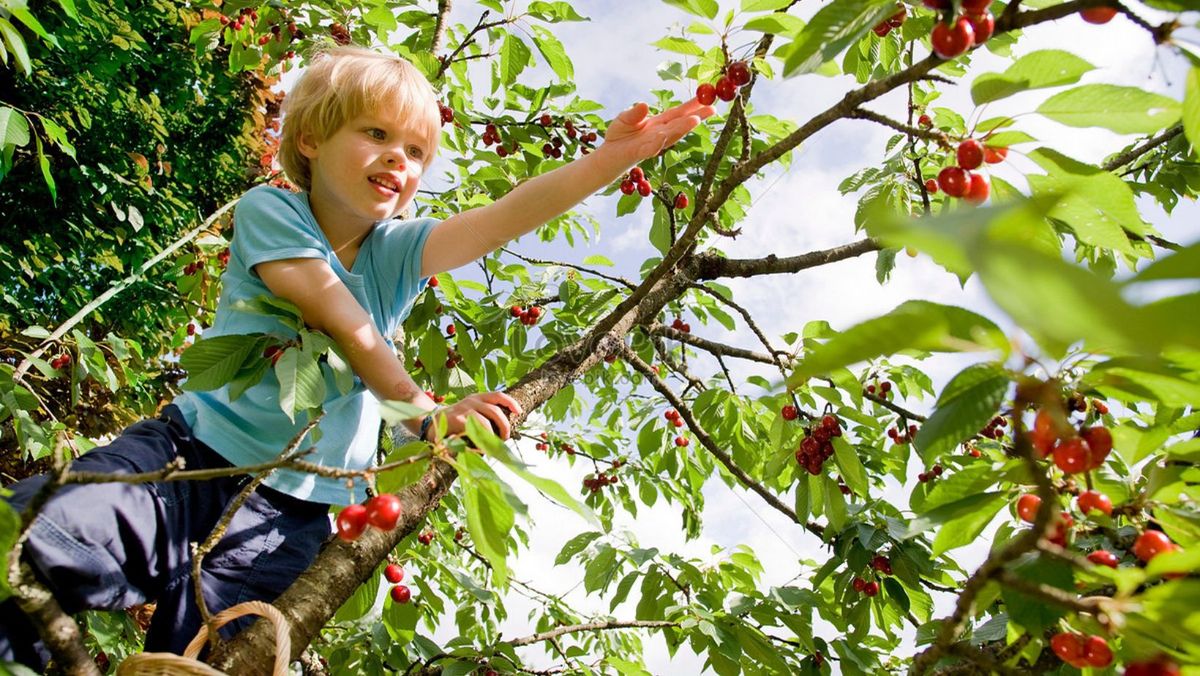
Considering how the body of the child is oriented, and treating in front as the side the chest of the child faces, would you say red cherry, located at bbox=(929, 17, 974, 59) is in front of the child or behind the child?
in front

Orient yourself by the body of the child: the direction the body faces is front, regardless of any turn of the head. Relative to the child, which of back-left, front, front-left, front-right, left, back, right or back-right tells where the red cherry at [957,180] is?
front

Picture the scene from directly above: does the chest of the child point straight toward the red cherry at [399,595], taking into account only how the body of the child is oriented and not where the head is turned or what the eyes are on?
no

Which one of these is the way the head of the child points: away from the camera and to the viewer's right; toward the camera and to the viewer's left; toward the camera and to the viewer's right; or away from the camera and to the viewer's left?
toward the camera and to the viewer's right

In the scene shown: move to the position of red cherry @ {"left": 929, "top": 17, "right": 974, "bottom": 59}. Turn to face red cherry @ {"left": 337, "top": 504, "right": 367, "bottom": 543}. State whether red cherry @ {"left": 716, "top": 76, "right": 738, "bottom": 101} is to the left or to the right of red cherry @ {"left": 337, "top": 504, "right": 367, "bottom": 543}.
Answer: right

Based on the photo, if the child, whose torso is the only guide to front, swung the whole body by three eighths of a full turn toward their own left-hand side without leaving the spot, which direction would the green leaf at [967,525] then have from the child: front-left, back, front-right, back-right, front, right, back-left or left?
back-right

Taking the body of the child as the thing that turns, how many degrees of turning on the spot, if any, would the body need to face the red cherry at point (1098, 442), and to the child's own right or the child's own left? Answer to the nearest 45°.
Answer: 0° — they already face it

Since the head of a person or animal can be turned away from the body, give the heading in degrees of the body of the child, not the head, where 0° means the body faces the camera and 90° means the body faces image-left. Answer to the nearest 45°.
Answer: approximately 315°

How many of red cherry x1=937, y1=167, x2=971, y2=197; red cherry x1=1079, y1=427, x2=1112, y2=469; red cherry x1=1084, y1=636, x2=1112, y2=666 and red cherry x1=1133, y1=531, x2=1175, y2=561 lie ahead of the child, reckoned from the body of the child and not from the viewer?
4

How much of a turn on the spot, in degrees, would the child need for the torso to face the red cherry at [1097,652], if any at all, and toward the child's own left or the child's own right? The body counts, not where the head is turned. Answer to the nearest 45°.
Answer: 0° — they already face it

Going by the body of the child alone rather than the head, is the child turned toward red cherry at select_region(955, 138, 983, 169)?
yes

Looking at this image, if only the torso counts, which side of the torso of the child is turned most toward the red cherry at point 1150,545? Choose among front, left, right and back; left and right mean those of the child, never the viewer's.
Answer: front

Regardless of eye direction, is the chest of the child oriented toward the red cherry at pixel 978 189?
yes
